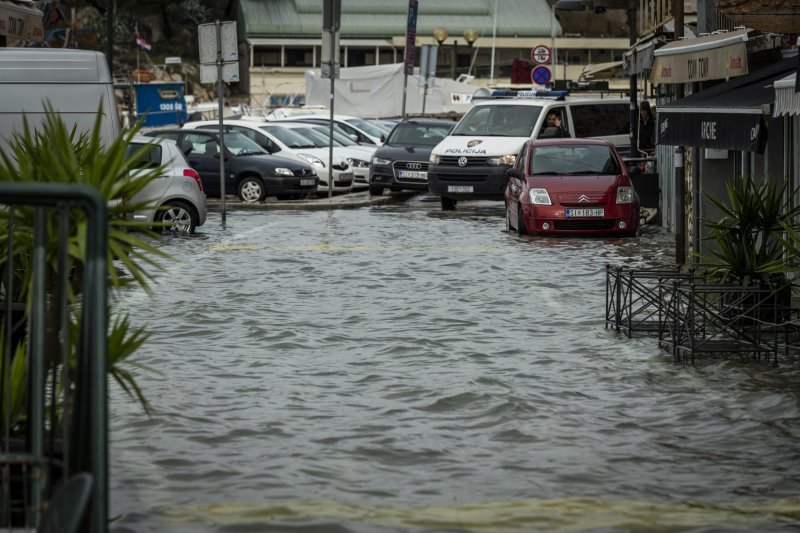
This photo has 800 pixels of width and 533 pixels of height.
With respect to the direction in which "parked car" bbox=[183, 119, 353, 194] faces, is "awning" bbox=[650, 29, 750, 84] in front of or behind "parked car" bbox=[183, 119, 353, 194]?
in front

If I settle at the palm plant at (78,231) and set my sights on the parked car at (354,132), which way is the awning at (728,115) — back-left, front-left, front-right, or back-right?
front-right

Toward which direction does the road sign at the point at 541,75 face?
toward the camera

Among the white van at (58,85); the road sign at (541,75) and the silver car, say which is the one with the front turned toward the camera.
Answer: the road sign

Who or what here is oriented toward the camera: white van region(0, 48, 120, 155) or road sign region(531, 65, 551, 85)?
the road sign

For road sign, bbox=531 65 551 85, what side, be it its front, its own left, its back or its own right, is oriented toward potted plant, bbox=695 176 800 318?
front

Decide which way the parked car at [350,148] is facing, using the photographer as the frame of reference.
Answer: facing the viewer and to the right of the viewer

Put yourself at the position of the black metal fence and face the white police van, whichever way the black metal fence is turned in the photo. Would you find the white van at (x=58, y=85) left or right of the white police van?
left

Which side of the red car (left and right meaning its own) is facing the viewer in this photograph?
front

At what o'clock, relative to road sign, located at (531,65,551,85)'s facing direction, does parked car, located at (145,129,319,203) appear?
The parked car is roughly at 1 o'clock from the road sign.

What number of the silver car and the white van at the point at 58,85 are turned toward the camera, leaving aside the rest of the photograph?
0

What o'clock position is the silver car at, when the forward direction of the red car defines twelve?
The silver car is roughly at 3 o'clock from the red car.
